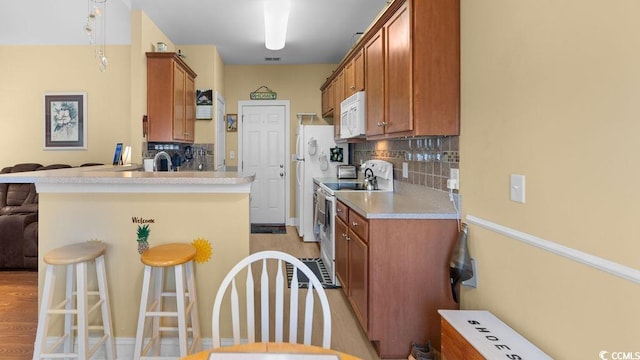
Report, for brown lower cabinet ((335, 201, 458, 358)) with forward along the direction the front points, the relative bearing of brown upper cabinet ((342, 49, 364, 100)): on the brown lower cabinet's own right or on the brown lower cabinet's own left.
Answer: on the brown lower cabinet's own right

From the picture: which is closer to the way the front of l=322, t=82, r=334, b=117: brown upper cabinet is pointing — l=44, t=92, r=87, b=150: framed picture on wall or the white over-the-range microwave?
the framed picture on wall

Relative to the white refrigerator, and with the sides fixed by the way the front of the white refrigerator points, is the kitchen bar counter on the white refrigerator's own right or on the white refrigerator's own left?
on the white refrigerator's own left

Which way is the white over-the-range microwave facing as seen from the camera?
to the viewer's left

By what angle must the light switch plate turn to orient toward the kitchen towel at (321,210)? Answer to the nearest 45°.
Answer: approximately 90° to its right

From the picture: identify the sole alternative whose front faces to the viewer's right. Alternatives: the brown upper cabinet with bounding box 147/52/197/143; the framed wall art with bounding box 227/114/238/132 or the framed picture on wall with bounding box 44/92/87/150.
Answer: the brown upper cabinet

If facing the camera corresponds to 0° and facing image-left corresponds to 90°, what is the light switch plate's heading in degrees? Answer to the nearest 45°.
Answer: approximately 45°

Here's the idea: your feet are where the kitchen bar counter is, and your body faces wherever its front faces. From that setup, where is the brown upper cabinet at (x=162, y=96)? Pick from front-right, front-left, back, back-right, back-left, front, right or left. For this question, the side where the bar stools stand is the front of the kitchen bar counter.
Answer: back
